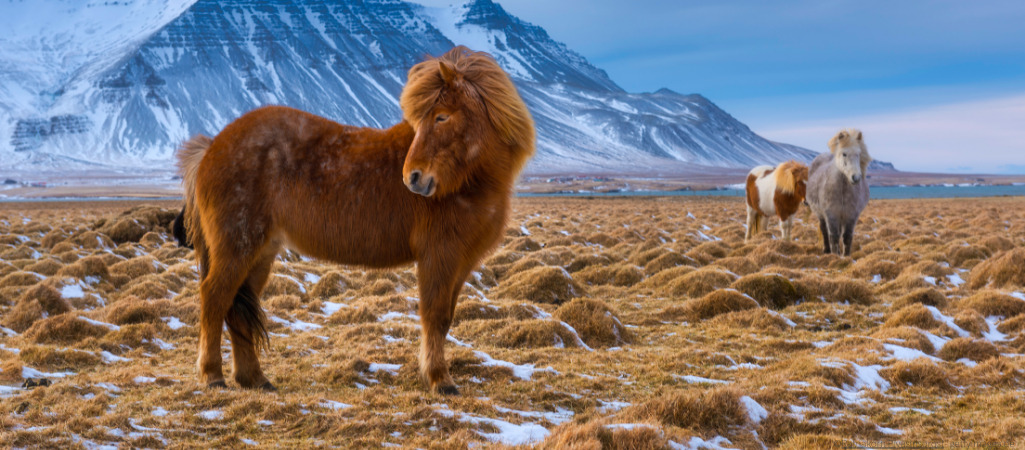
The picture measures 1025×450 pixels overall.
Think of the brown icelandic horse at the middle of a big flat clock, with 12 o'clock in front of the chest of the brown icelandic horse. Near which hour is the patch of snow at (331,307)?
The patch of snow is roughly at 9 o'clock from the brown icelandic horse.

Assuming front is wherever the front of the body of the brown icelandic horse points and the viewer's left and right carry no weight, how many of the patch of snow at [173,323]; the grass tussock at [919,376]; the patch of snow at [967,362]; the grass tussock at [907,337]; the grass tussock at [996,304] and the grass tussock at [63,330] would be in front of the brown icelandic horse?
4

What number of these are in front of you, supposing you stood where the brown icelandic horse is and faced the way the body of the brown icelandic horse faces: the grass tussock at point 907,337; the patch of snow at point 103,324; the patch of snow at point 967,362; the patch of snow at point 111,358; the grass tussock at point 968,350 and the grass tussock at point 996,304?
4

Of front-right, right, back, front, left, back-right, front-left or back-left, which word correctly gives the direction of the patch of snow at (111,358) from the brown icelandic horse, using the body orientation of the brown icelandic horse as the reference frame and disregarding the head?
back-left

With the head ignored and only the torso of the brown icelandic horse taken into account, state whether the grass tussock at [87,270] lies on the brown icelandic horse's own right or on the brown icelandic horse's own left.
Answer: on the brown icelandic horse's own left

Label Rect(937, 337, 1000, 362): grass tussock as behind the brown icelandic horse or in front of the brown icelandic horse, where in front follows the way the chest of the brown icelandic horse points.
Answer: in front

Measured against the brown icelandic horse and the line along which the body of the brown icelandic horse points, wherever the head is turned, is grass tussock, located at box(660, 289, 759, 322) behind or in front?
in front

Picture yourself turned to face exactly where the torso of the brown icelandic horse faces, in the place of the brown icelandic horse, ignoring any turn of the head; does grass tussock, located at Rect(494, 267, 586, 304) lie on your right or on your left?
on your left

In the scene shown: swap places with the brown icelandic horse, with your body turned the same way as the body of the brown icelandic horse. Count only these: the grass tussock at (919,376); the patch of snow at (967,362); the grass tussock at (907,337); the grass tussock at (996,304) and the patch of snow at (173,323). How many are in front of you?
4

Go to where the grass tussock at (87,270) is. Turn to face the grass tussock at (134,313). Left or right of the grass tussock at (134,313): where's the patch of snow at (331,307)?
left

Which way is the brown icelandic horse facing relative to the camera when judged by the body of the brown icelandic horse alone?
to the viewer's right

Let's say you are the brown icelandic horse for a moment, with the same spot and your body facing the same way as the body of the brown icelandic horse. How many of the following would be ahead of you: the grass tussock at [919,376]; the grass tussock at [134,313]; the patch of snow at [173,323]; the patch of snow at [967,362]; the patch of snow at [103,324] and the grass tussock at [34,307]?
2

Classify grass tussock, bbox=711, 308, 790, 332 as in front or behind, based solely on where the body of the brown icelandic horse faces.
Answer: in front

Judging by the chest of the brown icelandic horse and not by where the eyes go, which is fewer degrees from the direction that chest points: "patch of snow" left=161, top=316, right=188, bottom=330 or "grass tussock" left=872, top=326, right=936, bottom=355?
the grass tussock
